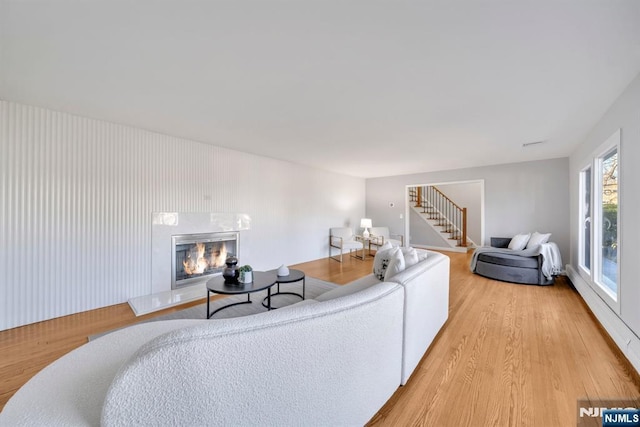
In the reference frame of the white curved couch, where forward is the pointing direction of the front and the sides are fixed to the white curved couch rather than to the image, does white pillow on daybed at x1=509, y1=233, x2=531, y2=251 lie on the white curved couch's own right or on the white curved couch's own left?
on the white curved couch's own right

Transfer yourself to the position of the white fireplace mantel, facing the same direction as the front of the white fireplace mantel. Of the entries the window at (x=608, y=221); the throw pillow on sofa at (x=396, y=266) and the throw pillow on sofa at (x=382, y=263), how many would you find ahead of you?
3

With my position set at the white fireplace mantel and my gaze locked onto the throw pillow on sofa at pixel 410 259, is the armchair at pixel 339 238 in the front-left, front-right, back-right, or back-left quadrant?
front-left

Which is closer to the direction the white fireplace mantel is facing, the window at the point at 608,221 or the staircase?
the window

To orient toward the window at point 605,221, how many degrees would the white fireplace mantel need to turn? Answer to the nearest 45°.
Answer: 0° — it already faces it

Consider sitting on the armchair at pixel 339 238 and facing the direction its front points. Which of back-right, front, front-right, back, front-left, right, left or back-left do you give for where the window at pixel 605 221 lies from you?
front

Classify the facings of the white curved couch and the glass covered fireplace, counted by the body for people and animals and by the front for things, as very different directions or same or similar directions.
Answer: very different directions

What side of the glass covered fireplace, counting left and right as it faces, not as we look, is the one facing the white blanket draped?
front

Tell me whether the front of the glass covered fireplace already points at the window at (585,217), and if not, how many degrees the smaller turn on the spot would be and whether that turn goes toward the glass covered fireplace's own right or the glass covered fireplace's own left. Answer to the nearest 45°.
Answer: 0° — it already faces it

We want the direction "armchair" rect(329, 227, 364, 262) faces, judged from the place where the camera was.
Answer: facing the viewer and to the right of the viewer

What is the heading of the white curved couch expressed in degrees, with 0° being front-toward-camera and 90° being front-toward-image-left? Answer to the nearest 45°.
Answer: approximately 135°

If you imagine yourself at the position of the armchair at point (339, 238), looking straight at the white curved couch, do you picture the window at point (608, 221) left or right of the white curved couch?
left

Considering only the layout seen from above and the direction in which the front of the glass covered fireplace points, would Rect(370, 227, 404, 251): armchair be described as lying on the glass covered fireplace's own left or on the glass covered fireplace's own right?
on the glass covered fireplace's own left

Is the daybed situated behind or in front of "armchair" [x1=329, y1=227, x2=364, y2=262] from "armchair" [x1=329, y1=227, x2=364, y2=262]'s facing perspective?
in front

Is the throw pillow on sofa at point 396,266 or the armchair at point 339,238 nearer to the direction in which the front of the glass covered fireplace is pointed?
the throw pillow on sofa

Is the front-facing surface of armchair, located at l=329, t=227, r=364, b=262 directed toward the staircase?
no

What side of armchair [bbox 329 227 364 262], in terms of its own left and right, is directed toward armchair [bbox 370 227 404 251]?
left
